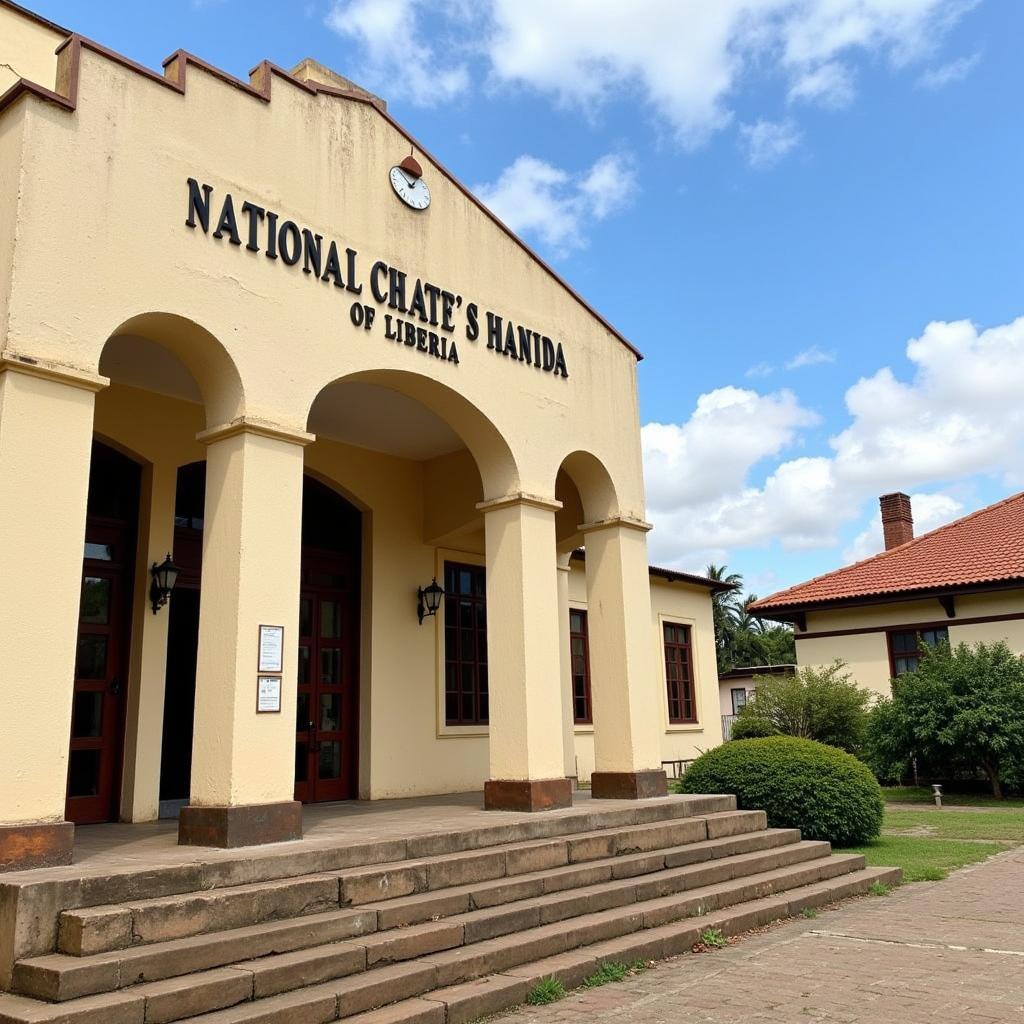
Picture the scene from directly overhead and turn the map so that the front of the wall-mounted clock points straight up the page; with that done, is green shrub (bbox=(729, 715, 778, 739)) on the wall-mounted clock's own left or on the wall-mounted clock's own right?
on the wall-mounted clock's own left

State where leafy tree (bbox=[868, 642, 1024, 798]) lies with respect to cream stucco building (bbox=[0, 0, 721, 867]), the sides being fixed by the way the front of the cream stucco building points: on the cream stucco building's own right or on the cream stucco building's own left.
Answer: on the cream stucco building's own left

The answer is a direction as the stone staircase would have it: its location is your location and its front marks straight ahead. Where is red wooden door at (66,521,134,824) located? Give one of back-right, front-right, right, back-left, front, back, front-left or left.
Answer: back

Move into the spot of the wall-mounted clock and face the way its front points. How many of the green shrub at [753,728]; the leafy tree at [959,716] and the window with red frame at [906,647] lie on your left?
3

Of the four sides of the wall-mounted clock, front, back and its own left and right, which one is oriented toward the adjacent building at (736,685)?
left

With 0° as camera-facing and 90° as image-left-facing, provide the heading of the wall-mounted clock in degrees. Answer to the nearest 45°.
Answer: approximately 315°
